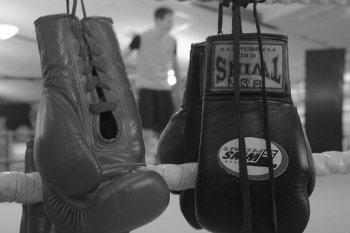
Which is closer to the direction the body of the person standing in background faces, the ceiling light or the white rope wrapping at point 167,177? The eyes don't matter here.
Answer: the white rope wrapping

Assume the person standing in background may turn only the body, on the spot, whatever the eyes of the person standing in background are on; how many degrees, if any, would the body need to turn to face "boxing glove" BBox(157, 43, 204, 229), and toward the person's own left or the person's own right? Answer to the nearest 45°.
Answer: approximately 45° to the person's own right

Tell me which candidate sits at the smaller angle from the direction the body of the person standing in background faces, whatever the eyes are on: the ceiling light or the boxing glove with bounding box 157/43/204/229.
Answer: the boxing glove

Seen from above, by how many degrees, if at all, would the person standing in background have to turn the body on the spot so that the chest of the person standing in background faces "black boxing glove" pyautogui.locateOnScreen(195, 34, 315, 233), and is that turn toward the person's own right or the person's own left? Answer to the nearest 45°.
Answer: approximately 45° to the person's own right

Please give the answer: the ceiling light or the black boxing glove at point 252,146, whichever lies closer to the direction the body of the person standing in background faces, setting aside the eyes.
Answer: the black boxing glove

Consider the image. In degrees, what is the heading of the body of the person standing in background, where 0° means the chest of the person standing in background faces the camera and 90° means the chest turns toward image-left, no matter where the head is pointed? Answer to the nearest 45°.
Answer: approximately 315°
